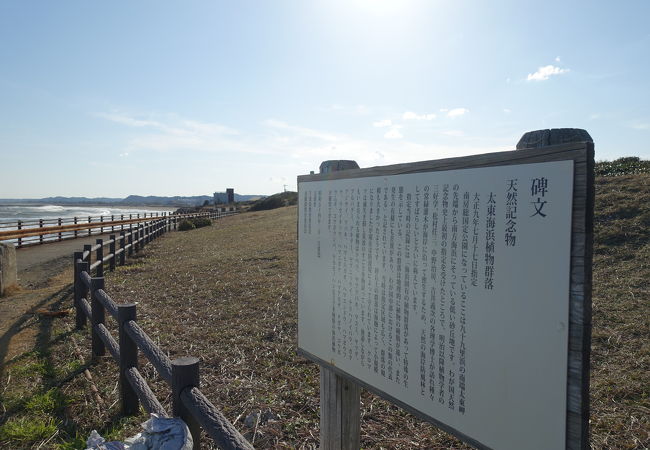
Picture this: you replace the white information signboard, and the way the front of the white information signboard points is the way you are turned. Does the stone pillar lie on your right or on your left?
on your right

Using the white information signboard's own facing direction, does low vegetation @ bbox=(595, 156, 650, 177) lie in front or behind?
behind

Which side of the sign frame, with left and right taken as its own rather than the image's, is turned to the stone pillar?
right

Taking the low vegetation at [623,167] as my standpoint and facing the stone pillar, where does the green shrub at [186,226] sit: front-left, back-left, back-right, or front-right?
front-right

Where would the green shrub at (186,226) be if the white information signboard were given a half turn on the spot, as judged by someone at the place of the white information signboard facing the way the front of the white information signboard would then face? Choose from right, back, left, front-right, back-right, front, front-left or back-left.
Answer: left

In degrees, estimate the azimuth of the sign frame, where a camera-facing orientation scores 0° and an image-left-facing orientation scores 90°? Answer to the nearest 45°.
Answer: approximately 45°

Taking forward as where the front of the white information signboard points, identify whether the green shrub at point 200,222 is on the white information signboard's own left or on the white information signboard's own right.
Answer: on the white information signboard's own right

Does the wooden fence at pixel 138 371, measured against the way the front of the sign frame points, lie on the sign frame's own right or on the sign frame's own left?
on the sign frame's own right

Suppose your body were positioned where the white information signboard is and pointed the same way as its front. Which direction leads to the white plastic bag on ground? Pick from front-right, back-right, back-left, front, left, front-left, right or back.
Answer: front-right

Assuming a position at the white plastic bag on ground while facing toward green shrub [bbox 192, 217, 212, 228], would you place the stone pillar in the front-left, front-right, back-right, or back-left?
front-left
